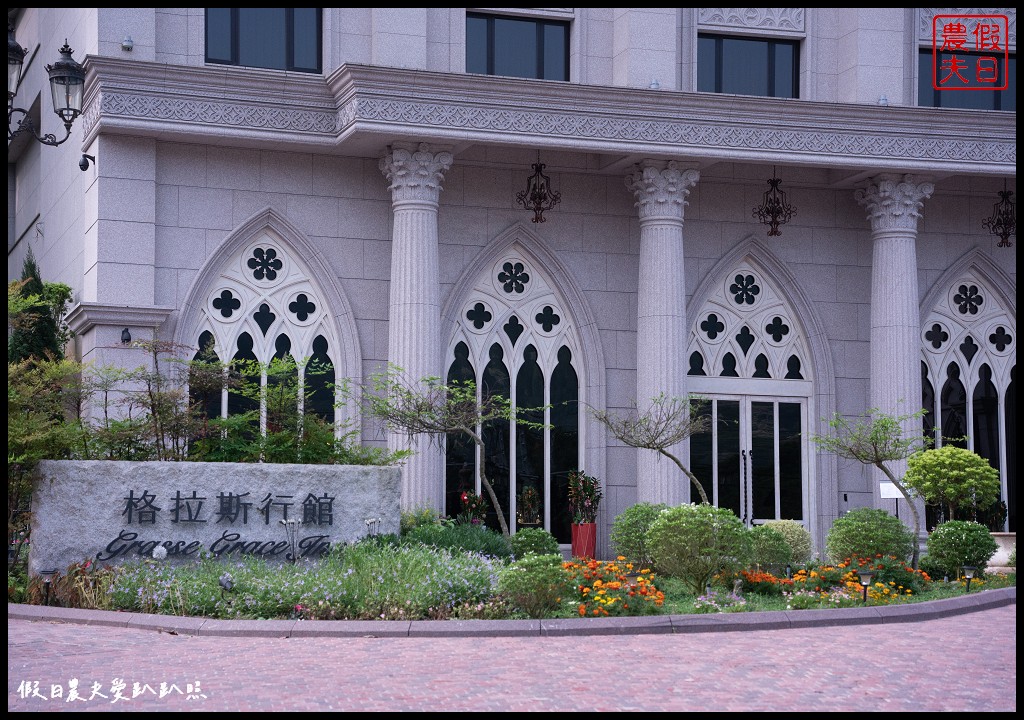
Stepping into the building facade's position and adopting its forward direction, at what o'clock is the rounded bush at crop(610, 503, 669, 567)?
The rounded bush is roughly at 12 o'clock from the building facade.

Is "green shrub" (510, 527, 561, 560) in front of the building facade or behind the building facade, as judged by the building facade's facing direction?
in front

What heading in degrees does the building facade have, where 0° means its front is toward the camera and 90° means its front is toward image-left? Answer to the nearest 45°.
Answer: approximately 0°

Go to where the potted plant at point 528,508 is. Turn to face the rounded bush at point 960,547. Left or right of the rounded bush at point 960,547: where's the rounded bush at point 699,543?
right

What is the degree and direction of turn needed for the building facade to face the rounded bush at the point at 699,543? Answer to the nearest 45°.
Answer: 0° — it already faces it

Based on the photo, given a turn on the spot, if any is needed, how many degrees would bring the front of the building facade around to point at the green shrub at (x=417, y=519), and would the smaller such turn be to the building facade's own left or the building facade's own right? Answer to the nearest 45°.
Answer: approximately 45° to the building facade's own right

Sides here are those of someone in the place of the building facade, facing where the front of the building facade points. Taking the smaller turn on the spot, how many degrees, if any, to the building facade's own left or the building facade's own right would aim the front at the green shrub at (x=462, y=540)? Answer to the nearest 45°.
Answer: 0° — it already faces it

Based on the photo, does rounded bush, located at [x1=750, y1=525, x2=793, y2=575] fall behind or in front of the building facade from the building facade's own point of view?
in front
